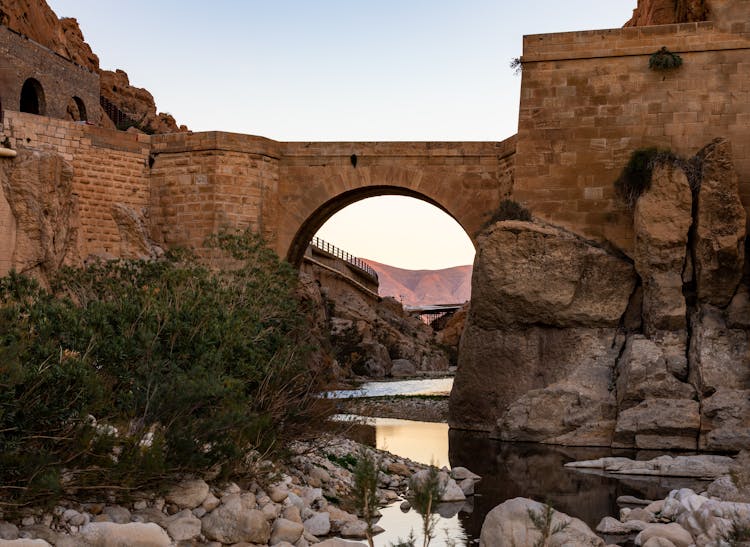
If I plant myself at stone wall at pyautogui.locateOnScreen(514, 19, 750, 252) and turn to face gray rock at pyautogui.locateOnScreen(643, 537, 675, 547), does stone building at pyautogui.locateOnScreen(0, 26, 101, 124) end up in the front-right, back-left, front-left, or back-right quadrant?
back-right

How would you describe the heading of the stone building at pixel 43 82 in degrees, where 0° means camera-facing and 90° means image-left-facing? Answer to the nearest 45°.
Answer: approximately 315°

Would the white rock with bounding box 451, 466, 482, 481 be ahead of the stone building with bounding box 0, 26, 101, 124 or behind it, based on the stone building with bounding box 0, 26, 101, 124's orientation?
ahead

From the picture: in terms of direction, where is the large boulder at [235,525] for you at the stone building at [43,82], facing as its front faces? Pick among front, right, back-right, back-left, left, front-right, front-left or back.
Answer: front-right

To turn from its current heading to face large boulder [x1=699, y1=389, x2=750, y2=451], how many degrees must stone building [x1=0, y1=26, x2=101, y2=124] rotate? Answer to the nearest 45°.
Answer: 0° — it already faces it

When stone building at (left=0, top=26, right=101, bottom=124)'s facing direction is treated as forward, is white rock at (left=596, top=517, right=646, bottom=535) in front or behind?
in front

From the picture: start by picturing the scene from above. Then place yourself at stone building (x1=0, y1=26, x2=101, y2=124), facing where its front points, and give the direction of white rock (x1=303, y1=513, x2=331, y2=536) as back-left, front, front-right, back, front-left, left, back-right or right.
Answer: front-right

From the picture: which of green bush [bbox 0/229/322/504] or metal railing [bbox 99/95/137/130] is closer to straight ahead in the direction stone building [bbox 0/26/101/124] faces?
the green bush
